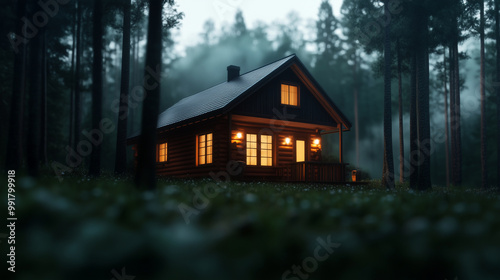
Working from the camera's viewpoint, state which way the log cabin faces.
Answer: facing the viewer and to the right of the viewer
